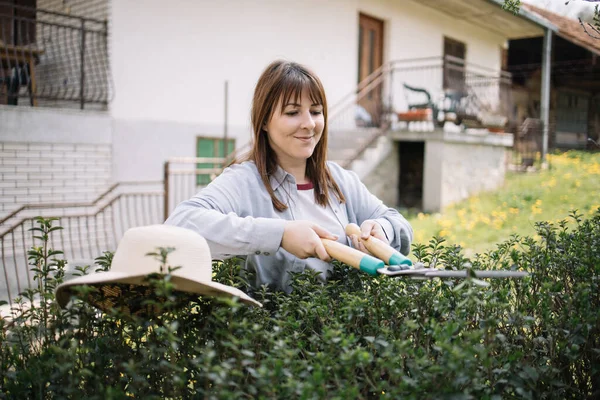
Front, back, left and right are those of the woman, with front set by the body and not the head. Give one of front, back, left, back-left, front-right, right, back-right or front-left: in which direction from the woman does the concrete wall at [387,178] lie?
back-left

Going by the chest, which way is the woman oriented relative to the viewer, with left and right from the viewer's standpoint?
facing the viewer and to the right of the viewer

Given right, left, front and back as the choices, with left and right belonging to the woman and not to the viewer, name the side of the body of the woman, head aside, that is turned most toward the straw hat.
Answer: right

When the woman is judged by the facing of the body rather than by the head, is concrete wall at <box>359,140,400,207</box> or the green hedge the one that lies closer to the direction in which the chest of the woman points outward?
the green hedge

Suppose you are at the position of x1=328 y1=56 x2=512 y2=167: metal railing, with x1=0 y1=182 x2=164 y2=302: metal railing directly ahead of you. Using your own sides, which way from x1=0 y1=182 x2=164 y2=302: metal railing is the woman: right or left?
left

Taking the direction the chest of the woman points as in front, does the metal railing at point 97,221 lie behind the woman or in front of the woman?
behind

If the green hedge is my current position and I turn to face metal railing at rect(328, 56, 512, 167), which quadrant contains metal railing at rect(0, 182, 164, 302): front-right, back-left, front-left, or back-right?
front-left

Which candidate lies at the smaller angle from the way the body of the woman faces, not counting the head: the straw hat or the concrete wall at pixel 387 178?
the straw hat

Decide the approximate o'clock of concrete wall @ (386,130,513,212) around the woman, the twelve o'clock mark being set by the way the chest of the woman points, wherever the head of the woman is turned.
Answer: The concrete wall is roughly at 8 o'clock from the woman.

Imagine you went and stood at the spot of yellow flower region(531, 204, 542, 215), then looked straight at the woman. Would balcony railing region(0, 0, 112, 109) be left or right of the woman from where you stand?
right
